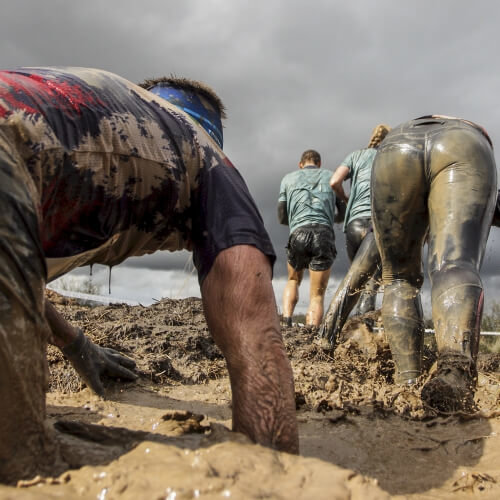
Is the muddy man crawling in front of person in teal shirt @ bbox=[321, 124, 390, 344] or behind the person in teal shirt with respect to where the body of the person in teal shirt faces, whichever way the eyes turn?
behind

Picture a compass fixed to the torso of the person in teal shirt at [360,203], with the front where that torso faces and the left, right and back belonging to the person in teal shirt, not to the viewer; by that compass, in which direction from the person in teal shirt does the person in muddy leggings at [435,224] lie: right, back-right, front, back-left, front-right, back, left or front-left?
back-right

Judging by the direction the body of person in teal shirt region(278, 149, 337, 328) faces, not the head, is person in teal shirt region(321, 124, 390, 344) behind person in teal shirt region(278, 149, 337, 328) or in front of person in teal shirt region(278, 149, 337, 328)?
behind

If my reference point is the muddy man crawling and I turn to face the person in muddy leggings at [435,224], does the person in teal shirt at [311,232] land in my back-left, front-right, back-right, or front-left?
front-left

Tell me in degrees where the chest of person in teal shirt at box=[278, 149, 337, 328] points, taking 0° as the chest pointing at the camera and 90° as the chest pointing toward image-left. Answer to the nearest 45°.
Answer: approximately 180°

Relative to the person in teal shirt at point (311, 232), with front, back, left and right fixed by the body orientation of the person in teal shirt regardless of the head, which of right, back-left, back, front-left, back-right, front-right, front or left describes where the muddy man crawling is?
back

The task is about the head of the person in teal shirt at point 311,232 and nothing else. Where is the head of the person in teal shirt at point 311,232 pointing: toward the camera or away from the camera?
away from the camera

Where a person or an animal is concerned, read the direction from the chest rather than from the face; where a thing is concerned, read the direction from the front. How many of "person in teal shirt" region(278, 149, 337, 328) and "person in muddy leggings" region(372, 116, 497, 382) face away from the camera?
2

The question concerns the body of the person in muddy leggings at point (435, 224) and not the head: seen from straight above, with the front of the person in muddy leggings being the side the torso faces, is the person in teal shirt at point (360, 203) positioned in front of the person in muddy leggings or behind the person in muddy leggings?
in front

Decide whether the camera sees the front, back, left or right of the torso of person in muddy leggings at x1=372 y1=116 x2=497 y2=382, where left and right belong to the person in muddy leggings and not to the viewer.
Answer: back

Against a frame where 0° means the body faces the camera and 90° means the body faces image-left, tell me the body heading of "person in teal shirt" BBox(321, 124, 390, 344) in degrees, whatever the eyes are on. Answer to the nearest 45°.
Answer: approximately 225°

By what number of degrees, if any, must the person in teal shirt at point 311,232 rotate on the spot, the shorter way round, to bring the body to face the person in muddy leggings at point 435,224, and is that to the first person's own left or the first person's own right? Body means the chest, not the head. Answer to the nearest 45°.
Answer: approximately 180°

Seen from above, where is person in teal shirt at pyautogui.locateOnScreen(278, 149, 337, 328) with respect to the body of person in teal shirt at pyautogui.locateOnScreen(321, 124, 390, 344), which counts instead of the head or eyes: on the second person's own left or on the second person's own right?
on the second person's own left

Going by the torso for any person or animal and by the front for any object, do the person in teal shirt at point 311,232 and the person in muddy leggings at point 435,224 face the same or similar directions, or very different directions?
same or similar directions
